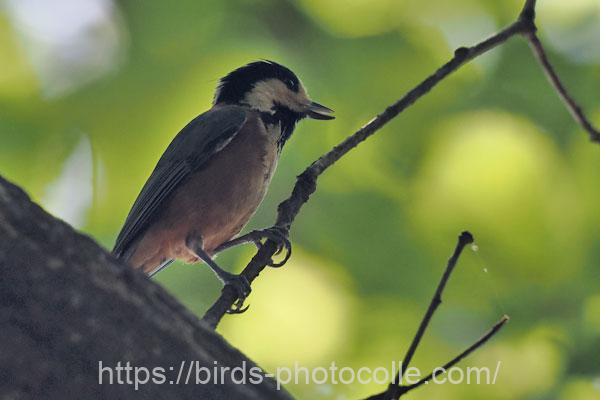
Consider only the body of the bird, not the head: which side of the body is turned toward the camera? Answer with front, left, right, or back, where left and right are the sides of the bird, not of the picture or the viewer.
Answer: right

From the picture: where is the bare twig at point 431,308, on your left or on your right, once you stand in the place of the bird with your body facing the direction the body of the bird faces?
on your right

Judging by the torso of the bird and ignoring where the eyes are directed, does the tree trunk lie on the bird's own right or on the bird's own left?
on the bird's own right
